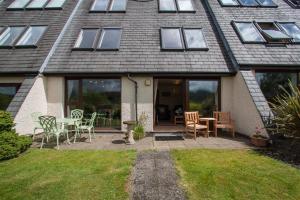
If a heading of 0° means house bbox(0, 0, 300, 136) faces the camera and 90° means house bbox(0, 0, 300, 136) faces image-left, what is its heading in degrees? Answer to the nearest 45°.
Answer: approximately 0°

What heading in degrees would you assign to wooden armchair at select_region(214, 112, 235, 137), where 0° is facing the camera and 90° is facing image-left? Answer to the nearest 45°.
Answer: approximately 0°

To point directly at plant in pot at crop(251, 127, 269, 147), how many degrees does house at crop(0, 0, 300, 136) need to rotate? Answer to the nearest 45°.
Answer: approximately 45° to its left

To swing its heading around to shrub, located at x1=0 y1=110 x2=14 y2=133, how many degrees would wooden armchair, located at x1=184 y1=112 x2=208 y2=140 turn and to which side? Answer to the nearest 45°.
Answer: approximately 90° to its right

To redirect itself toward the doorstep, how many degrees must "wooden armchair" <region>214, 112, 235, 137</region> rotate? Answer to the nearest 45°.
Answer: approximately 45° to its right

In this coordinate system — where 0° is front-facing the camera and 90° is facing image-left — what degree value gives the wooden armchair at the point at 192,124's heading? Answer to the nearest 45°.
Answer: approximately 315°

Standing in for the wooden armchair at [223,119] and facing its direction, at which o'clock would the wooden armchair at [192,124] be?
the wooden armchair at [192,124] is roughly at 2 o'clock from the wooden armchair at [223,119].

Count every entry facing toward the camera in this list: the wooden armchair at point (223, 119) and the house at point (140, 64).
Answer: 2
